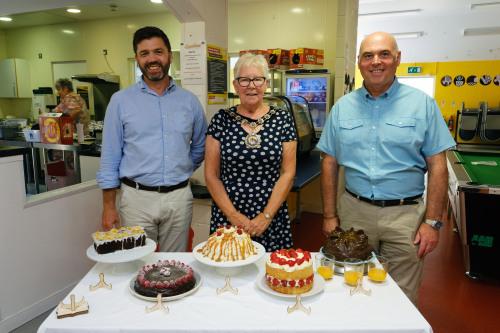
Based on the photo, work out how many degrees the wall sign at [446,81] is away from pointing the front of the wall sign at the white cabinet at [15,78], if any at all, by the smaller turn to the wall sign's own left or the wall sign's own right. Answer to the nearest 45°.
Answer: approximately 45° to the wall sign's own right

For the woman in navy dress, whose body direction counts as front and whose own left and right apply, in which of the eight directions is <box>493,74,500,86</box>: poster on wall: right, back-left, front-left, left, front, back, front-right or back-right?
back-left

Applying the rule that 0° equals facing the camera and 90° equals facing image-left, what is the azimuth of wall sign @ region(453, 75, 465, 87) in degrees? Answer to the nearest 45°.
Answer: approximately 0°

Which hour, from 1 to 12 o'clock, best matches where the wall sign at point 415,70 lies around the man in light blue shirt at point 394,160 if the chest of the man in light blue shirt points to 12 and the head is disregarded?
The wall sign is roughly at 6 o'clock from the man in light blue shirt.

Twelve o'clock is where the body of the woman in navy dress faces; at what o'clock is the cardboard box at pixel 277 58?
The cardboard box is roughly at 6 o'clock from the woman in navy dress.

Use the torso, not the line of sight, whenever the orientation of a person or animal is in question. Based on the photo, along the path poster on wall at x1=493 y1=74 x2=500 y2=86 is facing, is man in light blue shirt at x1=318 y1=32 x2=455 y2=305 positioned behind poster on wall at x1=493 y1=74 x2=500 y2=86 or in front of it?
in front

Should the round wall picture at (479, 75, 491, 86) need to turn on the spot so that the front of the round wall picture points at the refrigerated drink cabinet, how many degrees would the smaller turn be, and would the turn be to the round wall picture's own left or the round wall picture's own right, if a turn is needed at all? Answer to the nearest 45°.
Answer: approximately 45° to the round wall picture's own right

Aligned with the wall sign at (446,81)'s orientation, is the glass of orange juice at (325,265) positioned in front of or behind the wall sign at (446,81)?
in front

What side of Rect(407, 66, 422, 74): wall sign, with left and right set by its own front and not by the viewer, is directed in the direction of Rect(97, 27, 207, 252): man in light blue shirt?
front

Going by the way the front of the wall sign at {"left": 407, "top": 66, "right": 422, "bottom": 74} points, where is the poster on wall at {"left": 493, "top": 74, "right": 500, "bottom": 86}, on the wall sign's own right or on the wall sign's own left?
on the wall sign's own left

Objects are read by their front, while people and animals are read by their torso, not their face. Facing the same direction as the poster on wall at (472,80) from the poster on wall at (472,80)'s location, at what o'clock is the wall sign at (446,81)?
The wall sign is roughly at 3 o'clock from the poster on wall.
